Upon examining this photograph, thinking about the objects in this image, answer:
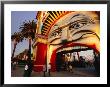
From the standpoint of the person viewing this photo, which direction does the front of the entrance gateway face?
facing the viewer and to the left of the viewer
